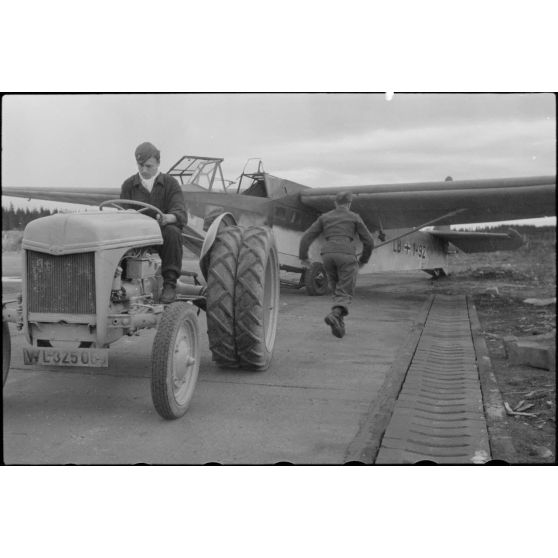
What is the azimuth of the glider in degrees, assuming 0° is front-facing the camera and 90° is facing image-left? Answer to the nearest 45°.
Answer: approximately 45°

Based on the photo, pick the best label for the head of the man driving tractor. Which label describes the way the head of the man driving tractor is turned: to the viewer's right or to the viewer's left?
to the viewer's left

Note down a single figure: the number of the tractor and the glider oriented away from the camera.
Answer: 0

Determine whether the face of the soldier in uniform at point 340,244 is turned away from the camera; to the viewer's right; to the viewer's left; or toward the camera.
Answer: away from the camera

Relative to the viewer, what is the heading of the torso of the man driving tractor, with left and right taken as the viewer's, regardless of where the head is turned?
facing the viewer and to the left of the viewer

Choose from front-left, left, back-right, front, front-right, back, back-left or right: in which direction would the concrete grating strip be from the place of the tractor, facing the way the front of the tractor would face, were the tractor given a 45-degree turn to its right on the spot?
back

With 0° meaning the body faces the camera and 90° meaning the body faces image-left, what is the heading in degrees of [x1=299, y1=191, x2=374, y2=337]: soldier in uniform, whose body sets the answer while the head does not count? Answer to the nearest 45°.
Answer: approximately 180°

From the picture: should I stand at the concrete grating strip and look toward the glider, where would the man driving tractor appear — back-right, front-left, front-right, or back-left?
front-left
